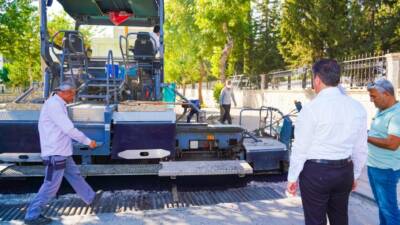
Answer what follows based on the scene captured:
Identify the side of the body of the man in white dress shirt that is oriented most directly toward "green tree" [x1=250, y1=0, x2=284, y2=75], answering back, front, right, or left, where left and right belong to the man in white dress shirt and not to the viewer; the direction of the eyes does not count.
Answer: front

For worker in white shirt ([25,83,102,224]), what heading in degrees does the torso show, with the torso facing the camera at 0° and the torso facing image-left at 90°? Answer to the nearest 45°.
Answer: approximately 270°

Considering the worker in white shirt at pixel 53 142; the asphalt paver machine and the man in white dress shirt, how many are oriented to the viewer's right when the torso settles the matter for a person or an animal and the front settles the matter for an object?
1

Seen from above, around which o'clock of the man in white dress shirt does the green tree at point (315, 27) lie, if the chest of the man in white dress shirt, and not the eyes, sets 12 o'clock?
The green tree is roughly at 12 o'clock from the man in white dress shirt.

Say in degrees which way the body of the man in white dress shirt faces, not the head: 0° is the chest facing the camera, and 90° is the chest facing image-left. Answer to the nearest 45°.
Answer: approximately 180°

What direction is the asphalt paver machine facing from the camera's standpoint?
away from the camera

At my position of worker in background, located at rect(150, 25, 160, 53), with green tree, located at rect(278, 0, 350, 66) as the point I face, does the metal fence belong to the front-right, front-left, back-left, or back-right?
front-right

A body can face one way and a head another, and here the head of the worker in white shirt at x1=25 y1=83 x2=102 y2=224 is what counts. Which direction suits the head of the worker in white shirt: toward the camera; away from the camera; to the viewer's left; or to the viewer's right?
to the viewer's right

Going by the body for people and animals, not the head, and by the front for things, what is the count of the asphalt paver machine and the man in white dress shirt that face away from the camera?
2

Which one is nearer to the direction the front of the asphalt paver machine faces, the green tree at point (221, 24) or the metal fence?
the green tree

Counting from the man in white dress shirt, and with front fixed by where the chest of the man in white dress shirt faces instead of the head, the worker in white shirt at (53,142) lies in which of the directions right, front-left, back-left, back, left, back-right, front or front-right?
left

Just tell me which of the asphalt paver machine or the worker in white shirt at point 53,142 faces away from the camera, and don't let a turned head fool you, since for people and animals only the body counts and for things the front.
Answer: the asphalt paver machine
